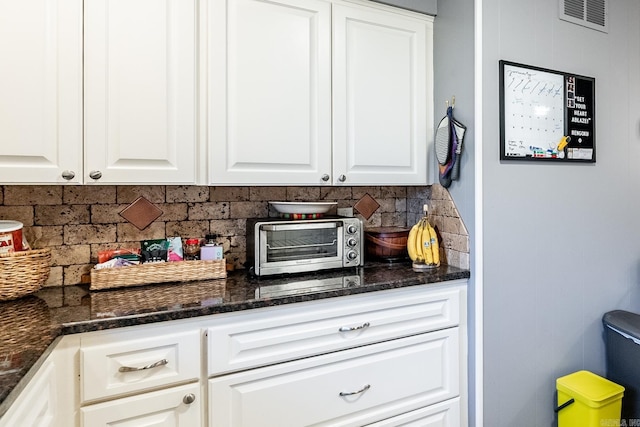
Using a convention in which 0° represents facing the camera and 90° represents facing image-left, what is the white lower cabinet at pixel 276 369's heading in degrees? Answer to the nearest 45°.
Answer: approximately 315°

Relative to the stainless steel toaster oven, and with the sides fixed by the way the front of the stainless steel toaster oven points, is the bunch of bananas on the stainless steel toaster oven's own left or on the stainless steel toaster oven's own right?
on the stainless steel toaster oven's own left

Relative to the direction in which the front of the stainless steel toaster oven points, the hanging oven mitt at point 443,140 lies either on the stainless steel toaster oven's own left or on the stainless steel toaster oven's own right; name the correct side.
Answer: on the stainless steel toaster oven's own left

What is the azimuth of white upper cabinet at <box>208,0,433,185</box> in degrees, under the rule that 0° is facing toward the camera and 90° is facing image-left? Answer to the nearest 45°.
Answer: approximately 315°

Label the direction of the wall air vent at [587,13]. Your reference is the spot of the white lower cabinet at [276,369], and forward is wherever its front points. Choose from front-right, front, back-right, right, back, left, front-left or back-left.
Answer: front-left

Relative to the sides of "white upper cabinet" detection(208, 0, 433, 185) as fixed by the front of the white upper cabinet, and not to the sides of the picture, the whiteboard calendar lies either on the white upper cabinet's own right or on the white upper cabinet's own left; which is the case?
on the white upper cabinet's own left

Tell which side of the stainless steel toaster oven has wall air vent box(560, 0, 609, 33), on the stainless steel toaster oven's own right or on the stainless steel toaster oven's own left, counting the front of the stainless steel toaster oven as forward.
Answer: on the stainless steel toaster oven's own left

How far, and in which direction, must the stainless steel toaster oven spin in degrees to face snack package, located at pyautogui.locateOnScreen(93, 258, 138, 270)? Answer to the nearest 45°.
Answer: approximately 135° to its right

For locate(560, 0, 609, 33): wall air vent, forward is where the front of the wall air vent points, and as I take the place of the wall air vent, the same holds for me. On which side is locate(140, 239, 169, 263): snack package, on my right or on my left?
on my right
